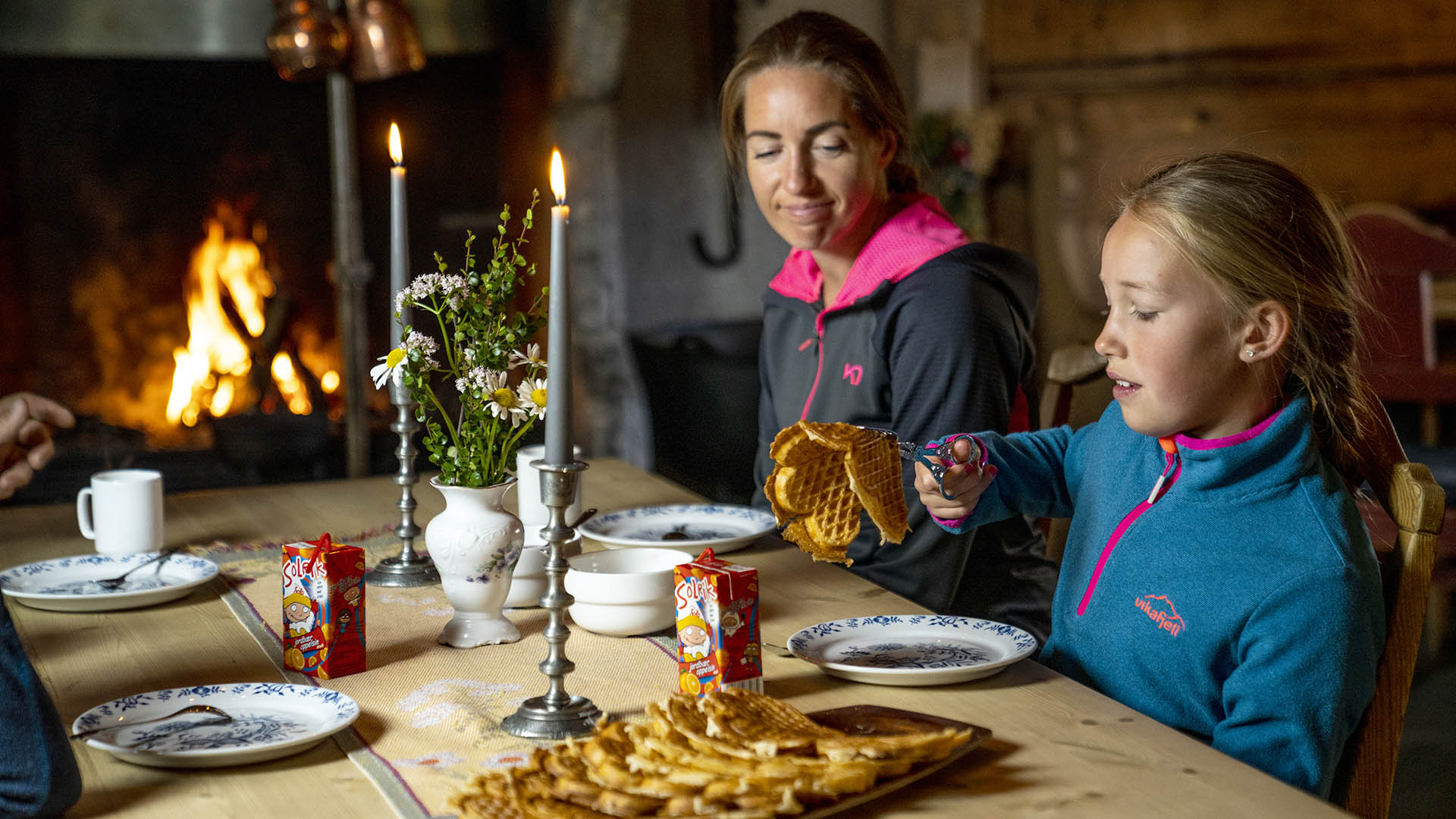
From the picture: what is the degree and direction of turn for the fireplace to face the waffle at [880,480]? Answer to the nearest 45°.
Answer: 0° — it already faces it

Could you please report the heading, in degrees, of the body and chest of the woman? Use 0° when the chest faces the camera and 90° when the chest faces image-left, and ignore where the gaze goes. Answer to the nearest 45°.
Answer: approximately 45°

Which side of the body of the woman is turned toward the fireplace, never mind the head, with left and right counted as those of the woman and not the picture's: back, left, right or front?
right

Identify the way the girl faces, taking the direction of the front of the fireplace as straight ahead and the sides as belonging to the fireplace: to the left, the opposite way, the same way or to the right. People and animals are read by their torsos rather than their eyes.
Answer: to the right

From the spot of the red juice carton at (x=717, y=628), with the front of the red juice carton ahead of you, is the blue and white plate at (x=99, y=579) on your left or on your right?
on your right

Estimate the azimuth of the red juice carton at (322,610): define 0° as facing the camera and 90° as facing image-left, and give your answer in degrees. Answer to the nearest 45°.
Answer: approximately 45°

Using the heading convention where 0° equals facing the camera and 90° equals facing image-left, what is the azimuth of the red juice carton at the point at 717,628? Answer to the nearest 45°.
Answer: approximately 45°
